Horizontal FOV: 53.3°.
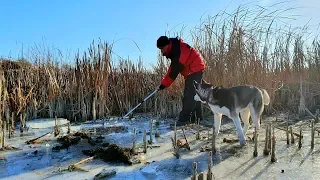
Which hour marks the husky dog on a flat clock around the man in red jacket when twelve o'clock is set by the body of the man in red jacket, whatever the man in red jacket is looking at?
The husky dog is roughly at 8 o'clock from the man in red jacket.

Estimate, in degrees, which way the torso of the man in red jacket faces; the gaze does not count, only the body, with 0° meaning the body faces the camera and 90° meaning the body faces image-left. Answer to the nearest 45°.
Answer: approximately 90°
